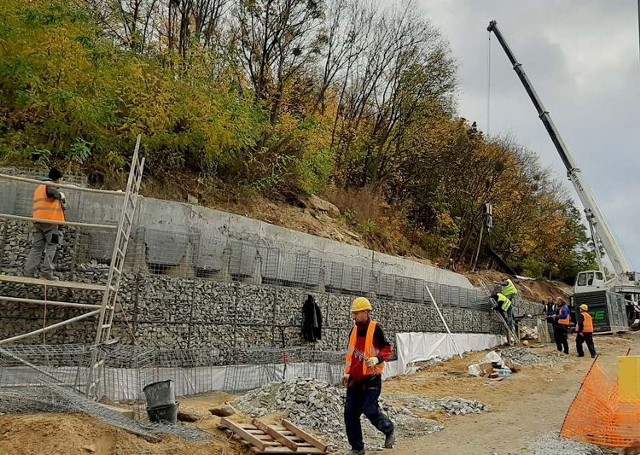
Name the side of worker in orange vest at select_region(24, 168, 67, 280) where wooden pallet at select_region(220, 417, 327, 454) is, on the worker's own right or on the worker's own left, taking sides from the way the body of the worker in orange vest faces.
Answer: on the worker's own right

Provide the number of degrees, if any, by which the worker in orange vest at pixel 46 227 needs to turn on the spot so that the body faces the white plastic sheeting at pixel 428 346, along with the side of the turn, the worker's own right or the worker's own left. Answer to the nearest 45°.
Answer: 0° — they already face it

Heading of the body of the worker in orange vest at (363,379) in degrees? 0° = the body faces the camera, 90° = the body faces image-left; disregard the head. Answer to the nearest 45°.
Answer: approximately 45°

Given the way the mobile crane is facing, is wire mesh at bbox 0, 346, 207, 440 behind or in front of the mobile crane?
in front

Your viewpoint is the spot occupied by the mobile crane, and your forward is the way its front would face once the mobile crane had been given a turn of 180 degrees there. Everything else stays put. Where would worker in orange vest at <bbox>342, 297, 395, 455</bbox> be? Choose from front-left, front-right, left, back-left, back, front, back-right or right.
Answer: back-right

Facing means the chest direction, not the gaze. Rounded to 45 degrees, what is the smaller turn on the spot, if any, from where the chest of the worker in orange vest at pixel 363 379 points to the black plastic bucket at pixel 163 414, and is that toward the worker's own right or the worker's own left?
approximately 45° to the worker's own right

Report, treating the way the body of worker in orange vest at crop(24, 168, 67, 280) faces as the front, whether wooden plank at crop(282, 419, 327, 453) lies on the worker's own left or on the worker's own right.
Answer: on the worker's own right
